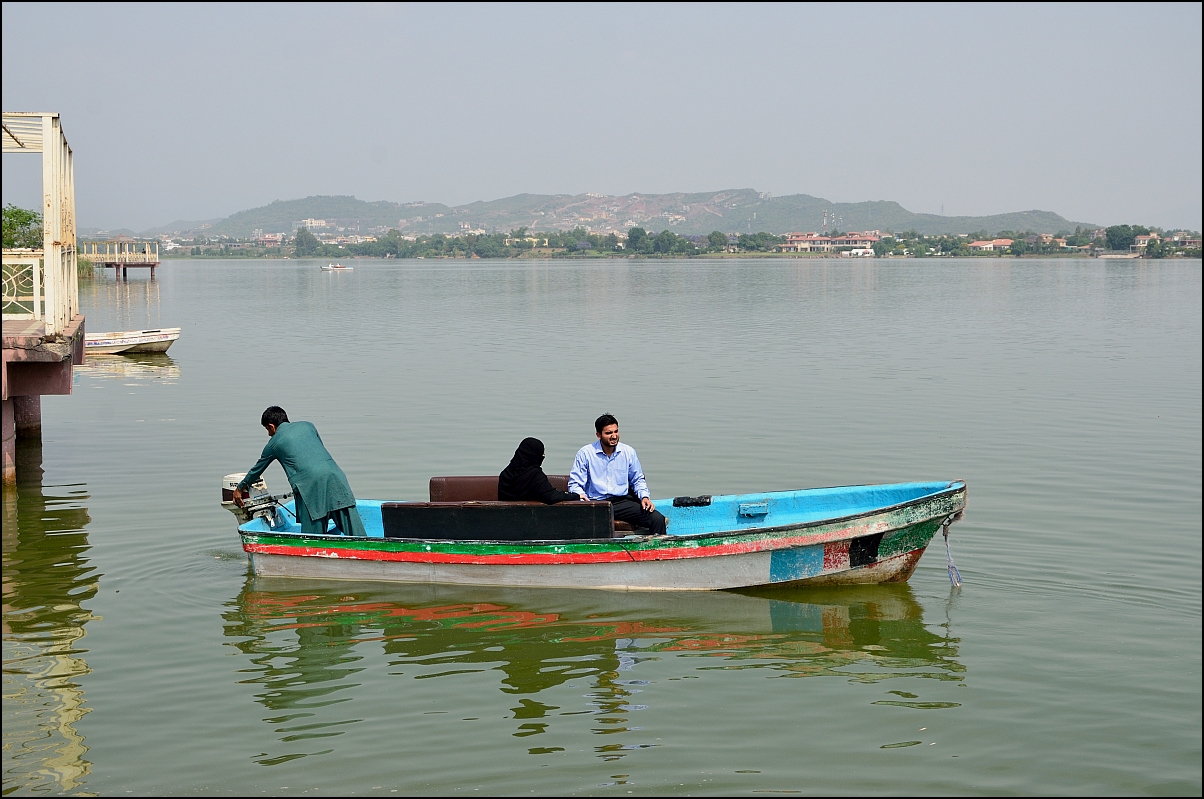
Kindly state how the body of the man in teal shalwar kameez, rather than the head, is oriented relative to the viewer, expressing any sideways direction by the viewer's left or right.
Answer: facing away from the viewer and to the left of the viewer

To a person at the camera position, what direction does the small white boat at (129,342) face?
facing to the right of the viewer

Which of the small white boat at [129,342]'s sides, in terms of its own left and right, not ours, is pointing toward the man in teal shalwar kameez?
right

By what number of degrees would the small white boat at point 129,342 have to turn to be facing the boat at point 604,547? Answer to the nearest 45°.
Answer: approximately 90° to its right

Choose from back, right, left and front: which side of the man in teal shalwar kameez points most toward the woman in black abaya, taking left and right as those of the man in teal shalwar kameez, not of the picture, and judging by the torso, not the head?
back

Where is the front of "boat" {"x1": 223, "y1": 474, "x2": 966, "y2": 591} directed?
to the viewer's right
